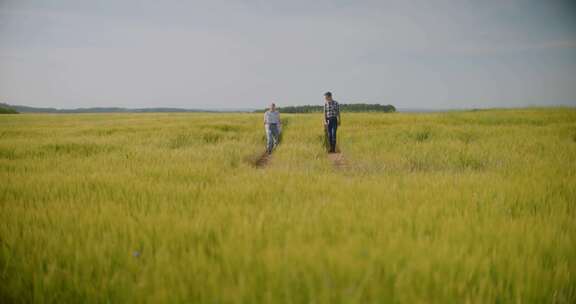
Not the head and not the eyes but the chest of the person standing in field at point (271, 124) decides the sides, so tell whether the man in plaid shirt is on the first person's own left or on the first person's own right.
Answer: on the first person's own left

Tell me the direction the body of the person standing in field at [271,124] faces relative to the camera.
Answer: toward the camera
